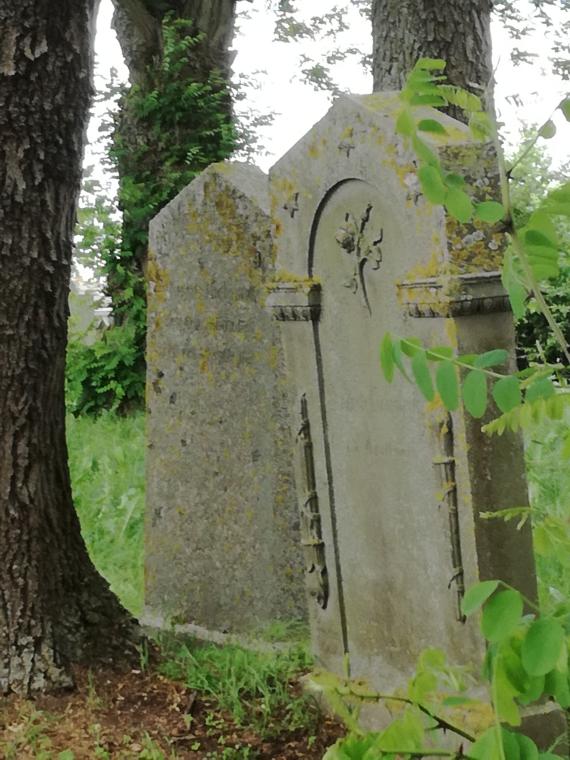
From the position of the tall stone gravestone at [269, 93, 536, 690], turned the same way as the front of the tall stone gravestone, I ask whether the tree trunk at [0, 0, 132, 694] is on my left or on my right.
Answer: on my right

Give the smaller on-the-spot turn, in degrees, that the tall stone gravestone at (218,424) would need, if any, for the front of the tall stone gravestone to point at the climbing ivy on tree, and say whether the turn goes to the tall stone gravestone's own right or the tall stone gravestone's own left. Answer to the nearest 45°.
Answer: approximately 135° to the tall stone gravestone's own right

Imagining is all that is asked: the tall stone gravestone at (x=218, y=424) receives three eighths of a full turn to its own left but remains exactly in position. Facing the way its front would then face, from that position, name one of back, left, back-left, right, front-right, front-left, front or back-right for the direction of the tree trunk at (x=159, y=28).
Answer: left

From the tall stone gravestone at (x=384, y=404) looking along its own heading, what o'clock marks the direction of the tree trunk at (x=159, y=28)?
The tree trunk is roughly at 4 o'clock from the tall stone gravestone.

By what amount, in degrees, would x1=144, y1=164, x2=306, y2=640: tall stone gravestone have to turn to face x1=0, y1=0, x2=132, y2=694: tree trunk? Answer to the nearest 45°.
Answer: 0° — it already faces it

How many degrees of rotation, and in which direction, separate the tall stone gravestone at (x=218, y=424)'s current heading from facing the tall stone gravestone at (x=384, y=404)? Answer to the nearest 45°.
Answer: approximately 45° to its left

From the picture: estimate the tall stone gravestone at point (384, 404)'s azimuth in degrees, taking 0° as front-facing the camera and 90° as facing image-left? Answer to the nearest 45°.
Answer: approximately 45°

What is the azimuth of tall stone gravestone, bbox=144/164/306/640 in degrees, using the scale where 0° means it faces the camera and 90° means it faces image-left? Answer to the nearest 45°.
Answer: approximately 45°

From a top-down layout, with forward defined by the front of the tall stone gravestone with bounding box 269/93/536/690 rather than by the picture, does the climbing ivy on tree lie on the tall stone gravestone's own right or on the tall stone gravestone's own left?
on the tall stone gravestone's own right
